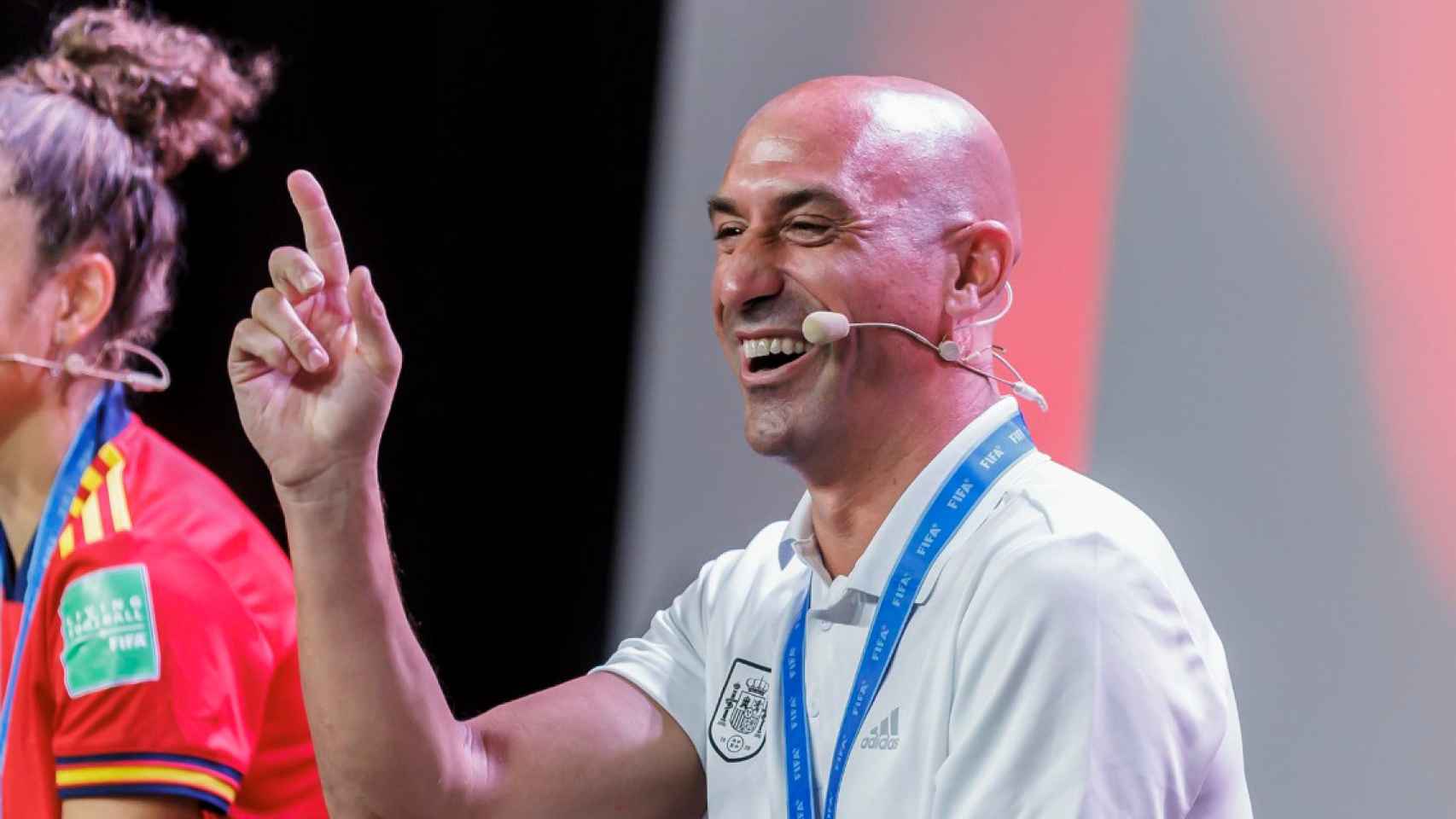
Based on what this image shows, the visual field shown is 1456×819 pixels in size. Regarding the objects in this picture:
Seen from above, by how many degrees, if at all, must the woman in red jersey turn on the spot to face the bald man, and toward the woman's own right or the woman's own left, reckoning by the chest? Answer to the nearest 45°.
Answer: approximately 135° to the woman's own left

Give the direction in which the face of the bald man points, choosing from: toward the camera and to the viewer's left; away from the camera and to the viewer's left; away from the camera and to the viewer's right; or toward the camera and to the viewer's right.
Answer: toward the camera and to the viewer's left

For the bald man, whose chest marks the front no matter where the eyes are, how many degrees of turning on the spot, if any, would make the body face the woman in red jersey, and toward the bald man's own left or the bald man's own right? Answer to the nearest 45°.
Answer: approximately 90° to the bald man's own right

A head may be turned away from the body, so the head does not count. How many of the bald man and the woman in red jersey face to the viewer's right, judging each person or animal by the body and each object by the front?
0

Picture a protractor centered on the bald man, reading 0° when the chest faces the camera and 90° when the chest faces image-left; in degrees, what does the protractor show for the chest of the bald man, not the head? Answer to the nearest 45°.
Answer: approximately 45°

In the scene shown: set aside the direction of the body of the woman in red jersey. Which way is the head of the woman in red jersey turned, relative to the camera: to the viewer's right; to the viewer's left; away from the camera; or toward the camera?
to the viewer's left

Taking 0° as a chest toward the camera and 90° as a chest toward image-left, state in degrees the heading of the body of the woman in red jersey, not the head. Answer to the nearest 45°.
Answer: approximately 90°
